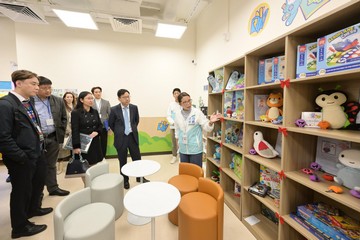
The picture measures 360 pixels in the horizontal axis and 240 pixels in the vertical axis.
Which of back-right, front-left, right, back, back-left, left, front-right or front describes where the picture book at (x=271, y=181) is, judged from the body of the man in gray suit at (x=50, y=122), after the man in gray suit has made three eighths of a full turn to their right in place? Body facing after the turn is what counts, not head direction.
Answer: back-left

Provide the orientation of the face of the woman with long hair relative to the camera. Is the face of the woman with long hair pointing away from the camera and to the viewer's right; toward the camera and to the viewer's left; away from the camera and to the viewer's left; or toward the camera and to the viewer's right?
toward the camera and to the viewer's right

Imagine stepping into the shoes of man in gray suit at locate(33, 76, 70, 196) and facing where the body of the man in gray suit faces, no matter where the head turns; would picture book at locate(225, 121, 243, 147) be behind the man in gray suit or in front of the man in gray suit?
in front

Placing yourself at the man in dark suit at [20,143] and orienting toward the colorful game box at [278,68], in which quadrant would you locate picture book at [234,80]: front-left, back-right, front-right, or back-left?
front-left

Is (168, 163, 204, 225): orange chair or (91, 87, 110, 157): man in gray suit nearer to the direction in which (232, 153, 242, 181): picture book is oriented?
the orange chair

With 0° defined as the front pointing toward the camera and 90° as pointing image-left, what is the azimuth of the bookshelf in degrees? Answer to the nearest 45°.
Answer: approximately 45°

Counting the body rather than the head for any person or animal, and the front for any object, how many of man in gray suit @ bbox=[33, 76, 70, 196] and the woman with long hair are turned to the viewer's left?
0

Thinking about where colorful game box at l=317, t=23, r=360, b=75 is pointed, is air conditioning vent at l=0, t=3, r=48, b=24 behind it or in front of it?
in front

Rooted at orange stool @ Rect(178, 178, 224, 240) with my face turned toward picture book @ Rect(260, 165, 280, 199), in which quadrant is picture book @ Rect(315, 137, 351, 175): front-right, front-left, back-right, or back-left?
front-right

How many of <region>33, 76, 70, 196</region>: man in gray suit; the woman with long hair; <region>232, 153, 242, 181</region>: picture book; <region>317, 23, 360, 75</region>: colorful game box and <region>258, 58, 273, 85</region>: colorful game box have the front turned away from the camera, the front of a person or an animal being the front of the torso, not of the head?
0

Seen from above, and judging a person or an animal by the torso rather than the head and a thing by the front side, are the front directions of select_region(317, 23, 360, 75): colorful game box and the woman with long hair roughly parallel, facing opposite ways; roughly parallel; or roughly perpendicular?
roughly parallel, facing opposite ways

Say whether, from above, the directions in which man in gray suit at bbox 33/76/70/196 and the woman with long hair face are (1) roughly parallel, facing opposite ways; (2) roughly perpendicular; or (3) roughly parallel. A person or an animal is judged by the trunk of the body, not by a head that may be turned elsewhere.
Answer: roughly parallel

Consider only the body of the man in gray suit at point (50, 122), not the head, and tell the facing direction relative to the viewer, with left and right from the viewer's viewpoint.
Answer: facing the viewer and to the right of the viewer

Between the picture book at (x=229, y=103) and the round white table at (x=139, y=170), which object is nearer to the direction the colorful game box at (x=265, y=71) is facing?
the round white table

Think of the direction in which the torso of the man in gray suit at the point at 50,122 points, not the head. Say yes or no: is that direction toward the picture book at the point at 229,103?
yes

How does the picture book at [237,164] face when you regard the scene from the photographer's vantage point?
facing the viewer and to the left of the viewer

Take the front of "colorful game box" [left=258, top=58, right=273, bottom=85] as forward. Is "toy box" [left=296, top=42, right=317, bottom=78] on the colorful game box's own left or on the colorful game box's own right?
on the colorful game box's own left

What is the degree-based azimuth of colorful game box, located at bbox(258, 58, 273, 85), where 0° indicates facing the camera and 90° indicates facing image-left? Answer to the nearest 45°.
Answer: approximately 45°
